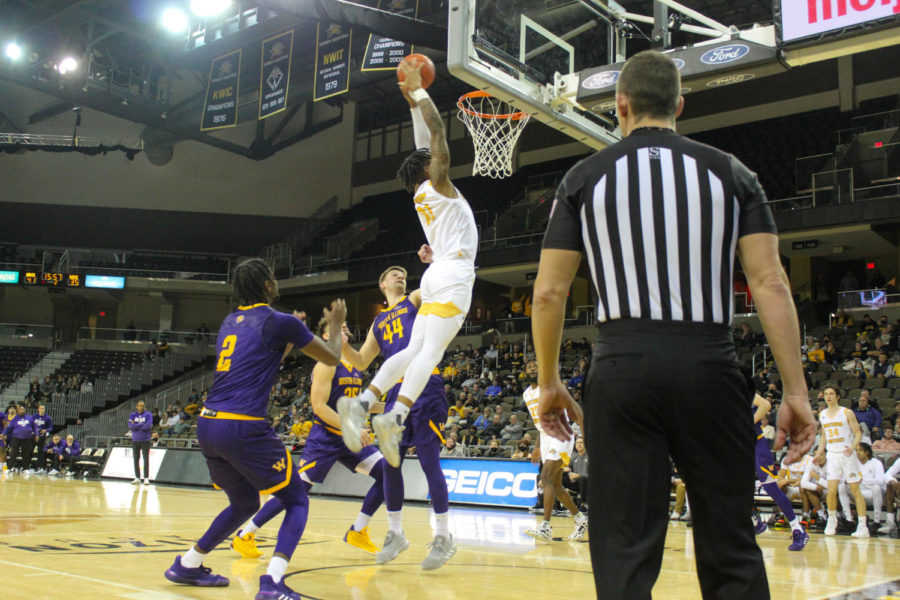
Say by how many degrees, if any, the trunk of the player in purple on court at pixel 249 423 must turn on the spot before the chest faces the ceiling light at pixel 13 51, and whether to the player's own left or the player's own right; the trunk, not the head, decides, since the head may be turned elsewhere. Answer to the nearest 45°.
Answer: approximately 45° to the player's own left

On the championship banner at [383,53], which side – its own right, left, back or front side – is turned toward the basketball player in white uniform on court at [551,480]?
front

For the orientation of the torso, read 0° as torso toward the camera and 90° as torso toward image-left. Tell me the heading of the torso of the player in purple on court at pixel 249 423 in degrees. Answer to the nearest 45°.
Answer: approximately 225°

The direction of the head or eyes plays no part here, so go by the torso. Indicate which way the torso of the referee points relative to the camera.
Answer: away from the camera

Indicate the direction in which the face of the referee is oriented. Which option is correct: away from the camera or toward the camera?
away from the camera

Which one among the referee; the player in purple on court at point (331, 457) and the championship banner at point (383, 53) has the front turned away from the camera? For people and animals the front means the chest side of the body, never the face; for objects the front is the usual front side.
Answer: the referee

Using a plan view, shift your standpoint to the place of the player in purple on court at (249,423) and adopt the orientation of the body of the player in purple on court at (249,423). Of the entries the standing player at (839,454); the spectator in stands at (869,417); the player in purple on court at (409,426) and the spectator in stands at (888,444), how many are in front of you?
4

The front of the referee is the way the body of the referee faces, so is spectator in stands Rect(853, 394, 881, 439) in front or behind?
in front

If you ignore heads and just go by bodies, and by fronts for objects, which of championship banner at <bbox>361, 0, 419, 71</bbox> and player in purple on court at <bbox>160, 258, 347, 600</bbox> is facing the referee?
the championship banner

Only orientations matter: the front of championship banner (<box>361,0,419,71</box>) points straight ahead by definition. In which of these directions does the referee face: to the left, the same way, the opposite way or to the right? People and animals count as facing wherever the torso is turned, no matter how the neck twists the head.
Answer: the opposite way

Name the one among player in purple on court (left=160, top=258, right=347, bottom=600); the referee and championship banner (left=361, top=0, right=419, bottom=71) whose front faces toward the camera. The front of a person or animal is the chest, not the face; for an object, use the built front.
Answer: the championship banner

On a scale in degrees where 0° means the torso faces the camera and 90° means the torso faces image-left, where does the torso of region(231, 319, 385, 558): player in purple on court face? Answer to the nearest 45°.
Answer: approximately 315°

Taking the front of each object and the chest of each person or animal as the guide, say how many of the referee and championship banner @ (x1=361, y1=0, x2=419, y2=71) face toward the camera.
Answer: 1

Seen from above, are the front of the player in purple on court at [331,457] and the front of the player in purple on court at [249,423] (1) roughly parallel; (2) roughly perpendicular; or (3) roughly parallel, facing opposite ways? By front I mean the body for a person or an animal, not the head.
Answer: roughly perpendicular

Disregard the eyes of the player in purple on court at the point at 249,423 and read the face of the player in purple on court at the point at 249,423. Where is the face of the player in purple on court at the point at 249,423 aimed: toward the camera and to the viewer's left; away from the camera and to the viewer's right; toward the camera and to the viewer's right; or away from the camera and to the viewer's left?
away from the camera and to the viewer's right
